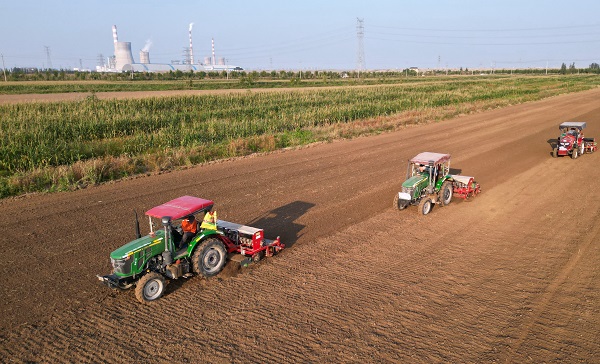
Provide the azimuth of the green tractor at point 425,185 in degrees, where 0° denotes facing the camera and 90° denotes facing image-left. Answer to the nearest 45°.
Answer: approximately 45°

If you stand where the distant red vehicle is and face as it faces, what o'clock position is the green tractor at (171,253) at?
The green tractor is roughly at 11 o'clock from the distant red vehicle.

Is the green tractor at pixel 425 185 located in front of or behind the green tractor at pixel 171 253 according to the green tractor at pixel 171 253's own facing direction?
behind

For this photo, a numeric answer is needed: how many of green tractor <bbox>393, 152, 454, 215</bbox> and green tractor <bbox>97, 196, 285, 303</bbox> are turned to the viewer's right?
0

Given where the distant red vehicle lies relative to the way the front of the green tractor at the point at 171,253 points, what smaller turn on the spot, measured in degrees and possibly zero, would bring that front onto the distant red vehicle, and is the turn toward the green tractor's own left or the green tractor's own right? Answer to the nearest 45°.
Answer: approximately 180°

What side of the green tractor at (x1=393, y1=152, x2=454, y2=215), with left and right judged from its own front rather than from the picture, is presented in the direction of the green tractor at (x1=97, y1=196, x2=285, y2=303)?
front

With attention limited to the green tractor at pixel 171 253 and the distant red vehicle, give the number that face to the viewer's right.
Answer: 0

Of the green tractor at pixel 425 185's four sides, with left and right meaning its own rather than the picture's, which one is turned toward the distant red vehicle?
back
